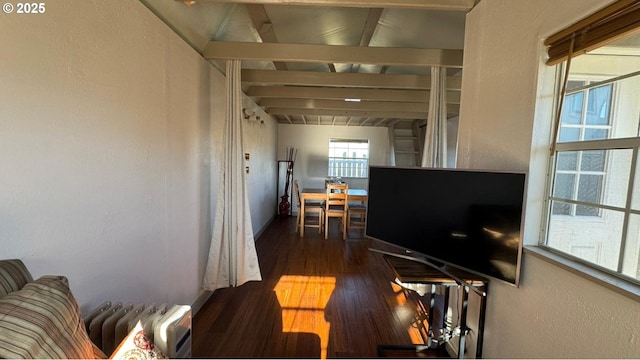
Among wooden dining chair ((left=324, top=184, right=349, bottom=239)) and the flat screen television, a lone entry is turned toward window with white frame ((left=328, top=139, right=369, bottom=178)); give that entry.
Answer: the wooden dining chair

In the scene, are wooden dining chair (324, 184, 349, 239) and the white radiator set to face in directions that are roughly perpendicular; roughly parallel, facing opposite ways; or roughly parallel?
roughly perpendicular

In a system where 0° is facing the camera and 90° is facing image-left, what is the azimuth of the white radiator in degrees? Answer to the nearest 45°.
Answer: approximately 315°

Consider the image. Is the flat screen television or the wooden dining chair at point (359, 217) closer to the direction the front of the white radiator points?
the flat screen television

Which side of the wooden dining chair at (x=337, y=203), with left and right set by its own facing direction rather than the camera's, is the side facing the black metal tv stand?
back

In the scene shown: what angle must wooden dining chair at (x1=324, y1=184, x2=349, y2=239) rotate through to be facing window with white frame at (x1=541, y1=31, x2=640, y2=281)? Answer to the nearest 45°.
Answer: approximately 180°

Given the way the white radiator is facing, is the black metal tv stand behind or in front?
in front

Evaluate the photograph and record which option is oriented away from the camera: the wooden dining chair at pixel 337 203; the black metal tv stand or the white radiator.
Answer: the wooden dining chair

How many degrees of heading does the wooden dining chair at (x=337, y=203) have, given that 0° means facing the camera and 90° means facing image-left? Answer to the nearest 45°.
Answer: approximately 180°

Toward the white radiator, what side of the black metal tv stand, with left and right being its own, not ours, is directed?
front

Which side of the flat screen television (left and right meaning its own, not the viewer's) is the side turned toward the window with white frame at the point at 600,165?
left

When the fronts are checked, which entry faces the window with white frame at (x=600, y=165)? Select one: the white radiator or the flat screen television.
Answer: the white radiator
